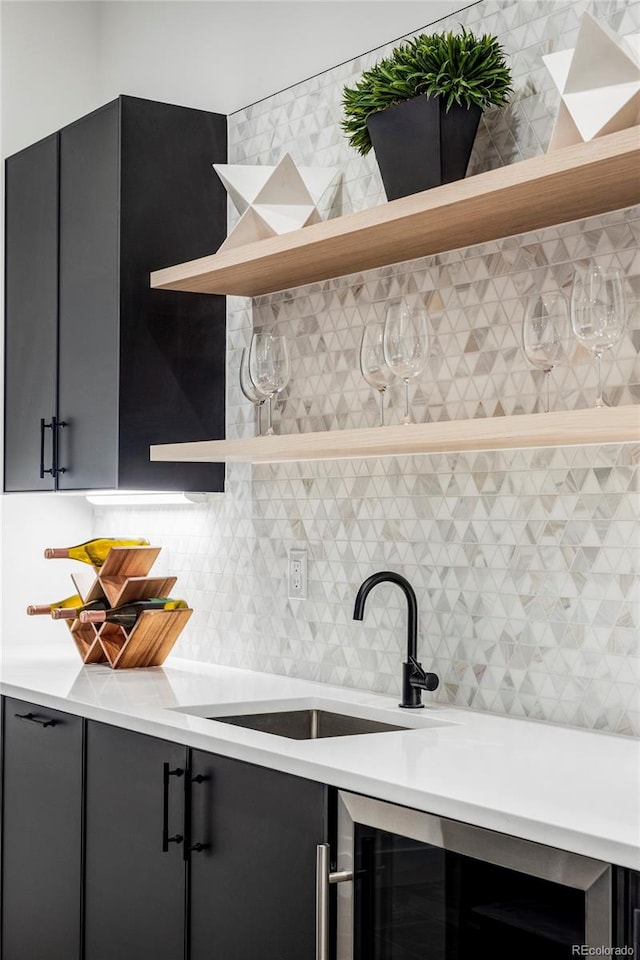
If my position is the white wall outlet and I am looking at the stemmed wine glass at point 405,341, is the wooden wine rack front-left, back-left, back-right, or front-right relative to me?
back-right

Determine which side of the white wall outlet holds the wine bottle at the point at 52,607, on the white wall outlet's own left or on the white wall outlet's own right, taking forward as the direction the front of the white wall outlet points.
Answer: on the white wall outlet's own right

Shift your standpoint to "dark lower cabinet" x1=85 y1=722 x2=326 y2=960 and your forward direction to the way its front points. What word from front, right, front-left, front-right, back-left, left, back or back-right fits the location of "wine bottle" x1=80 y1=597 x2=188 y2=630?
back-right

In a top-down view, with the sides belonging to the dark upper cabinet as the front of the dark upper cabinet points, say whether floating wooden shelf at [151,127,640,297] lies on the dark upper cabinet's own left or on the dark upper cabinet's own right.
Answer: on the dark upper cabinet's own left

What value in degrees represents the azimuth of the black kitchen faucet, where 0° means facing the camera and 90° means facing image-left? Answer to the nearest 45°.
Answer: approximately 45°

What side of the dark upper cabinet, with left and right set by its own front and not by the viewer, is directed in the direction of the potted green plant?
left
